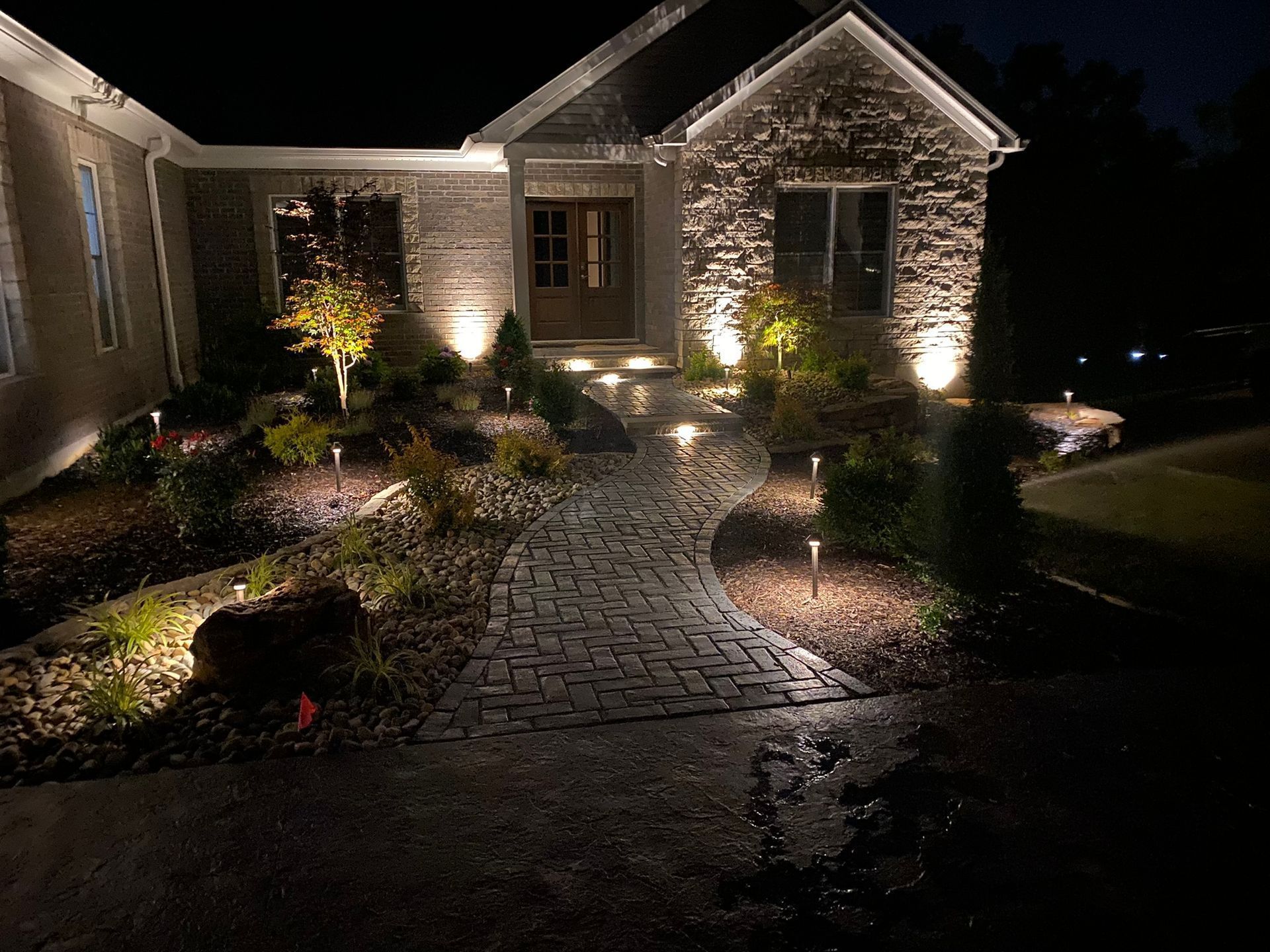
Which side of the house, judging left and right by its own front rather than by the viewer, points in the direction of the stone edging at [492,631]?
front

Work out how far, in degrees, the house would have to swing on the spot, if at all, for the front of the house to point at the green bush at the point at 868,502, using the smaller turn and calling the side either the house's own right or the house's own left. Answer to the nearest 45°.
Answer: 0° — it already faces it

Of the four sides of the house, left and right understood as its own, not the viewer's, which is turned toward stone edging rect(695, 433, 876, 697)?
front

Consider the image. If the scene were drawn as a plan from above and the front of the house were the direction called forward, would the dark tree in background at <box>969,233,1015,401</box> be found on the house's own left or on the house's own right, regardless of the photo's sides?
on the house's own left

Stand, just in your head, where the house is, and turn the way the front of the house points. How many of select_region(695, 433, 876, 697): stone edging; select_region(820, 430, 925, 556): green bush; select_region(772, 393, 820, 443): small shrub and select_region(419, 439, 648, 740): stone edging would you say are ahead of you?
4

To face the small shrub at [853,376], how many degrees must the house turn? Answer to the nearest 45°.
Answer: approximately 45° to its left

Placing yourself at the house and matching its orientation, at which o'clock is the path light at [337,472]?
The path light is roughly at 1 o'clock from the house.

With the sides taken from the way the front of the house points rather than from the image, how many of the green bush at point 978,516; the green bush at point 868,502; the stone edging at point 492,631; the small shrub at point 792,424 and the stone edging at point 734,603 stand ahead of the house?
5

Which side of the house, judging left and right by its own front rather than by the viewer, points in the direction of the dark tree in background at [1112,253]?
left

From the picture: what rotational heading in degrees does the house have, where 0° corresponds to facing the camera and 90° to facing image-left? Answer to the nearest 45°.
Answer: approximately 0°
